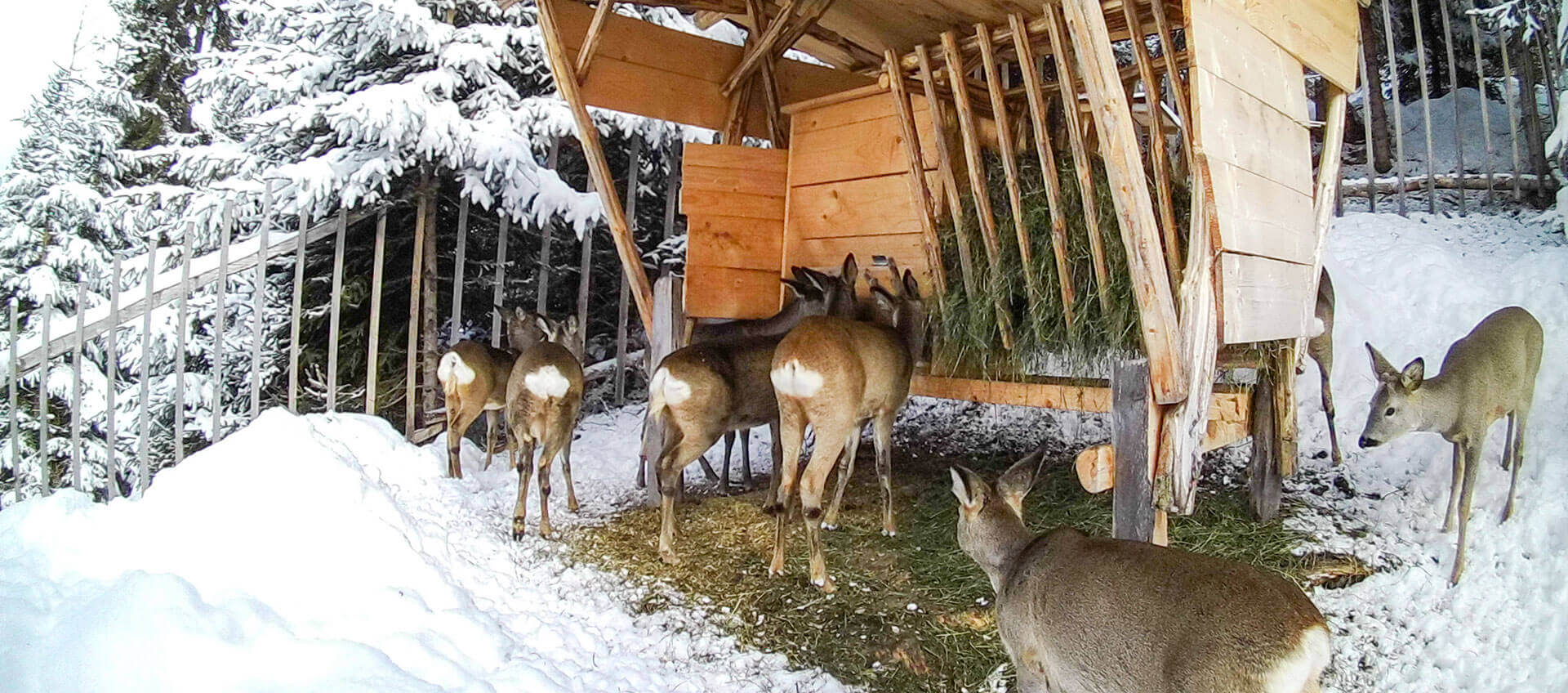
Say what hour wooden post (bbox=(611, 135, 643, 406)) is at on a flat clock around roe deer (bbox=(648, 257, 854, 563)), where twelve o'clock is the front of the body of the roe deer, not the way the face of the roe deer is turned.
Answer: The wooden post is roughly at 10 o'clock from the roe deer.

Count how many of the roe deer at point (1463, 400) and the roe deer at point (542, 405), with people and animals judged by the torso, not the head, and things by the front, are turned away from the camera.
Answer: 1

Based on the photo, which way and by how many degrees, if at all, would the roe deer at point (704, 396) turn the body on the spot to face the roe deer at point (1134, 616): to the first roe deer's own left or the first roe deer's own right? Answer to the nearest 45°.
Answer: approximately 90° to the first roe deer's own right

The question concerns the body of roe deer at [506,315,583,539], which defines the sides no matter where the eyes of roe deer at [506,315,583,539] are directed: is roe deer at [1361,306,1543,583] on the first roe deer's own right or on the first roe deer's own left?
on the first roe deer's own right

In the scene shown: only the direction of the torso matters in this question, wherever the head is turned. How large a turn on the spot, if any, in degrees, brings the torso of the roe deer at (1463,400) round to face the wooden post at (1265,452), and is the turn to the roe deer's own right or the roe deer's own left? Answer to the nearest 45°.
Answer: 0° — it already faces it

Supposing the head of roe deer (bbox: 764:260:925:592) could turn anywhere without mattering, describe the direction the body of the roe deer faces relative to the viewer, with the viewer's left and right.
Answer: facing away from the viewer and to the right of the viewer

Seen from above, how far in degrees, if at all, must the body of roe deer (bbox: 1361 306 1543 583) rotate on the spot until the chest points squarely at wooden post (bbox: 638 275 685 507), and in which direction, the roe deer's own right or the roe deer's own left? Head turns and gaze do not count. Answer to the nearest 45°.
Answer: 0° — it already faces it

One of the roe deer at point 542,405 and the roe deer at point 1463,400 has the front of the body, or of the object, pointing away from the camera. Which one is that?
the roe deer at point 542,405

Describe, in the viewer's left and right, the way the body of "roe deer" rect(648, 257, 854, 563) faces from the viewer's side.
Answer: facing away from the viewer and to the right of the viewer

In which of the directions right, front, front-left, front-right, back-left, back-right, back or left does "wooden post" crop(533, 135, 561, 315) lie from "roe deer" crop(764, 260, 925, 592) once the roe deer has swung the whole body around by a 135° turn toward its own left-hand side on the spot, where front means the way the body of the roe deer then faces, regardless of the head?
front-right

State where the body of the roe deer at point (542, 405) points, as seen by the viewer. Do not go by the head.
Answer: away from the camera
